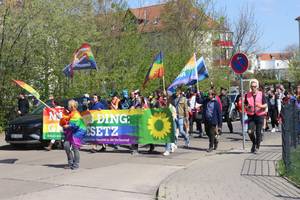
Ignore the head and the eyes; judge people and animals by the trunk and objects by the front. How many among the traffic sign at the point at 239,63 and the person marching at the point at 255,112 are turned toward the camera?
2

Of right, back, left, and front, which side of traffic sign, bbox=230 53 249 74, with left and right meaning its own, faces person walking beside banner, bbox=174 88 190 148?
right

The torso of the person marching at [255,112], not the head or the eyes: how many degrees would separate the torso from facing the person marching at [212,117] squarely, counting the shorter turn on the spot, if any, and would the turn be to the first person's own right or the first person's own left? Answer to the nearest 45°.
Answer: approximately 135° to the first person's own right

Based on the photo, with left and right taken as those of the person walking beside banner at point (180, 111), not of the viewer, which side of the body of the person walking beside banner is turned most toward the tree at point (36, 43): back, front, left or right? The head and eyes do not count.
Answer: right

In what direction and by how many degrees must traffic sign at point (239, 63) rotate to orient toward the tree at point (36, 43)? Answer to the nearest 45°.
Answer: approximately 135° to its right

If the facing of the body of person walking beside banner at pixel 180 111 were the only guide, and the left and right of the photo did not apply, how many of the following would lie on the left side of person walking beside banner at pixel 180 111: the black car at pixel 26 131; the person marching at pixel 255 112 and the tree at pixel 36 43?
1

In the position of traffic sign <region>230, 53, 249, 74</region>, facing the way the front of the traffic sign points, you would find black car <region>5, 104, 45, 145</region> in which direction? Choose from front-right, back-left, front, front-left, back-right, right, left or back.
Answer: right

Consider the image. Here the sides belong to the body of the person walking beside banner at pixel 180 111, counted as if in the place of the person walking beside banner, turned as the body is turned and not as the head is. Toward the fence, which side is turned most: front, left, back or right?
left

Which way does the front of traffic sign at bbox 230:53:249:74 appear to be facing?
toward the camera

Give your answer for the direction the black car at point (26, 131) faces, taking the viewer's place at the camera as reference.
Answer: facing the viewer and to the left of the viewer
